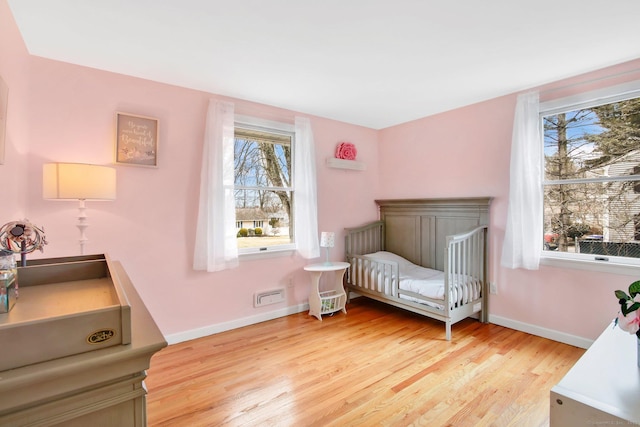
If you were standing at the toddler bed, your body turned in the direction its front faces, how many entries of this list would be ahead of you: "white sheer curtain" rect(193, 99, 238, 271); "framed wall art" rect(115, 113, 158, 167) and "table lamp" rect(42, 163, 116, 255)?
3

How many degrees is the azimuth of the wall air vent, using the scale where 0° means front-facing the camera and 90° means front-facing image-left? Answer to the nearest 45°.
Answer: approximately 315°

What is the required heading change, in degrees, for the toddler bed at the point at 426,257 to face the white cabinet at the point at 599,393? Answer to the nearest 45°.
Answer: approximately 45° to its left

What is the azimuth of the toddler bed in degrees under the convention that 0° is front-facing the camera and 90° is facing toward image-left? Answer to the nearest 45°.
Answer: approximately 45°

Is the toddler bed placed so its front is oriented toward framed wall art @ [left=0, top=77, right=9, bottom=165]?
yes

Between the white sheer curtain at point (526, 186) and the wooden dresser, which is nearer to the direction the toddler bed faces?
the wooden dresser

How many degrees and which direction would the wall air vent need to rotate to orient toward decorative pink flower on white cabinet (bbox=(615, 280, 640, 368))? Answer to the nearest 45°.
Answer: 0° — it already faces it

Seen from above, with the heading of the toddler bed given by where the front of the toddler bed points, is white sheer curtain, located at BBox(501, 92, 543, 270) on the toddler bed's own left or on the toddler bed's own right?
on the toddler bed's own left

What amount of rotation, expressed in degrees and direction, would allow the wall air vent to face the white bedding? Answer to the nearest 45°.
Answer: approximately 45° to its left
